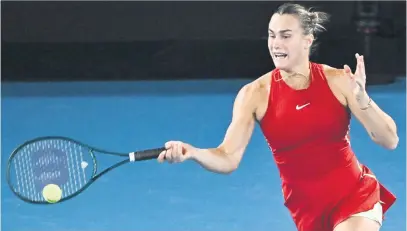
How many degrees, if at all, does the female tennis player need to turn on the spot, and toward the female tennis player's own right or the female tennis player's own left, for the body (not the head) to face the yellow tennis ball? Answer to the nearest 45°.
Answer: approximately 90° to the female tennis player's own right

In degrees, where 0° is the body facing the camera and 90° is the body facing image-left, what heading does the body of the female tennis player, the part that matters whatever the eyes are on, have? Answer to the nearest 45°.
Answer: approximately 0°
